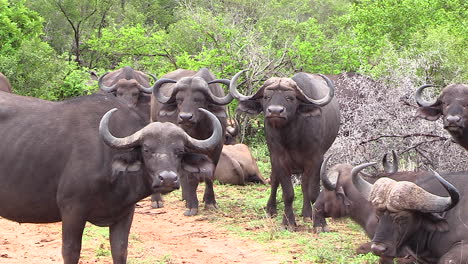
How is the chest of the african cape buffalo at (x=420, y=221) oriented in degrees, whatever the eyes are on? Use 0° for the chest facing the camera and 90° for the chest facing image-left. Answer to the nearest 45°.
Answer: approximately 45°

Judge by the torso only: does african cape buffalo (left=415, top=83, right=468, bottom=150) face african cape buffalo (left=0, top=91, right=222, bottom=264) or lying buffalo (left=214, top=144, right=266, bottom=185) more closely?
the african cape buffalo

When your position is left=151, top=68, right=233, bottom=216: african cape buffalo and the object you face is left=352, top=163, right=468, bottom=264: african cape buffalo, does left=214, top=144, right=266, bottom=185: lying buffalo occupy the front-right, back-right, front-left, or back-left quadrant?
back-left

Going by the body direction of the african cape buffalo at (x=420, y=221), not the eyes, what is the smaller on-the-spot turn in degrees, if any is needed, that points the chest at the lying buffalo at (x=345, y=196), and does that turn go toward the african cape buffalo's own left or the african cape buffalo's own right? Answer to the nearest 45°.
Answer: approximately 90° to the african cape buffalo's own right

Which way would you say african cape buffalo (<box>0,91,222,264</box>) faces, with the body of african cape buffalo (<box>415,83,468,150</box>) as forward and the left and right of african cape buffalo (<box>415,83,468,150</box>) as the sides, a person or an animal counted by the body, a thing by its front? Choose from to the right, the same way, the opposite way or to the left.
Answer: to the left

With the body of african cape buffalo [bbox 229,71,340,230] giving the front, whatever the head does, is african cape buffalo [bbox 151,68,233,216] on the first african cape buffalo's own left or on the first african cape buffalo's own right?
on the first african cape buffalo's own right

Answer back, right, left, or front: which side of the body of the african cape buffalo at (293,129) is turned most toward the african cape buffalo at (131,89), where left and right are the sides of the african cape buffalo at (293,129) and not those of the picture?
right

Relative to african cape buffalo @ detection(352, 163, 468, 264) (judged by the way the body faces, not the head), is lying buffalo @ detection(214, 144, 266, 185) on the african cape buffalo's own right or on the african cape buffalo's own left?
on the african cape buffalo's own right

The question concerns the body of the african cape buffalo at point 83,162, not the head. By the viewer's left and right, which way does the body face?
facing the viewer and to the right of the viewer

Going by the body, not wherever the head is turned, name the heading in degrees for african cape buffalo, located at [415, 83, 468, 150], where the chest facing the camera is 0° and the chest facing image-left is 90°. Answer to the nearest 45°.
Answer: approximately 0°

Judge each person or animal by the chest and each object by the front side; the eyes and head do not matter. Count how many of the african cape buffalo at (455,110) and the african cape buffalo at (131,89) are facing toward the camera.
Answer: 2

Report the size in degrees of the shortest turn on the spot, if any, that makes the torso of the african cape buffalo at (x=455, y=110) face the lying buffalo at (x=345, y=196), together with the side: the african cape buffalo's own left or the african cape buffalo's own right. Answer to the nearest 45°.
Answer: approximately 45° to the african cape buffalo's own right

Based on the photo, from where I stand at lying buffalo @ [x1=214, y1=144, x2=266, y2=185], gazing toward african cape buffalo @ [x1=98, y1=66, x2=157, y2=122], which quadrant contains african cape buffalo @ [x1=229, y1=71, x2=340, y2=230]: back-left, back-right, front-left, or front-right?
back-left
